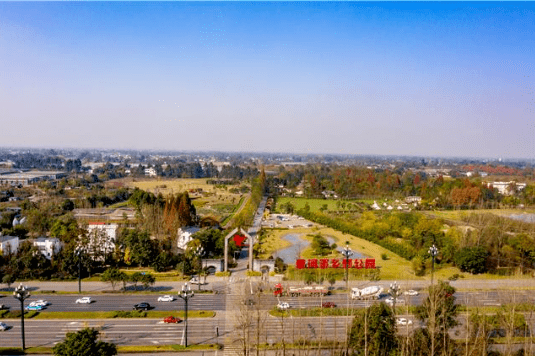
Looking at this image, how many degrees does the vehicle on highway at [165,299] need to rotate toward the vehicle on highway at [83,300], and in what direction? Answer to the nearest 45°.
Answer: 0° — it already faces it

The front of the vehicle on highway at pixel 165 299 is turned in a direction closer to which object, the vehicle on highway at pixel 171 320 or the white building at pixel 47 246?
the white building

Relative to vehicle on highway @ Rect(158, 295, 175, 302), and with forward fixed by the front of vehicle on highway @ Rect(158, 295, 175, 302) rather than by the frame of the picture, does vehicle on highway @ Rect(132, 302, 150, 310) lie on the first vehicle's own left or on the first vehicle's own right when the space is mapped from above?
on the first vehicle's own left

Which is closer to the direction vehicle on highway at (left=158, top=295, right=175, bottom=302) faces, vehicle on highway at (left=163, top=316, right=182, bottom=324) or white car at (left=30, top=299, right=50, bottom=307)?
the white car

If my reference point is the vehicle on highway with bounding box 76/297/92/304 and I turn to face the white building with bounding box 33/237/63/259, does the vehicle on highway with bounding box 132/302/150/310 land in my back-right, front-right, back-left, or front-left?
back-right

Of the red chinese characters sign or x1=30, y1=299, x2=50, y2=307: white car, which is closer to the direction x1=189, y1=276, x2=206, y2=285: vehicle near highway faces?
the white car

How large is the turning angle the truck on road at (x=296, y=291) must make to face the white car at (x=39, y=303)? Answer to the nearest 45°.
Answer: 0° — it already faces it

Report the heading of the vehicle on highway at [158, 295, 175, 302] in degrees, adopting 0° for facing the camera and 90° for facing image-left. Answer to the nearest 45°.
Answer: approximately 90°

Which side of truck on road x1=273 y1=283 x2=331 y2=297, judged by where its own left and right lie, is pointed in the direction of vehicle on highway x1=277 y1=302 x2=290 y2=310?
left

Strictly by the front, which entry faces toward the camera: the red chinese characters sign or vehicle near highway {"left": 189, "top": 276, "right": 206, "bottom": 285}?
the red chinese characters sign

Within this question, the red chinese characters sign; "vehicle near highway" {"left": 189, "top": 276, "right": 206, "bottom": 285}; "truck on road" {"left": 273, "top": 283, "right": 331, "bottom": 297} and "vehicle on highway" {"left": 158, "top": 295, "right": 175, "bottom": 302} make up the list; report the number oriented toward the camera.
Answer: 1

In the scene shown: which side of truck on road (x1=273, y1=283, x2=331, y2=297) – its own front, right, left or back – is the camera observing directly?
left

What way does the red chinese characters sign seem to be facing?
toward the camera

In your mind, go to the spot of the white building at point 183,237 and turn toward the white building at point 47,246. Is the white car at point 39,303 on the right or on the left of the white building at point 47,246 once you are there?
left

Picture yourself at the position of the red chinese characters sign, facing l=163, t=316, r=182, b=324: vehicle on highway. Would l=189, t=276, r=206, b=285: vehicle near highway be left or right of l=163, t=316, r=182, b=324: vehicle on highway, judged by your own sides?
right

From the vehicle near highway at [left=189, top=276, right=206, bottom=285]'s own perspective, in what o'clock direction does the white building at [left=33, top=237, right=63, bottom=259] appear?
The white building is roughly at 1 o'clock from the vehicle near highway.

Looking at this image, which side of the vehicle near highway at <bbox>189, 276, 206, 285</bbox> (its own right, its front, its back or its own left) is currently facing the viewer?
left

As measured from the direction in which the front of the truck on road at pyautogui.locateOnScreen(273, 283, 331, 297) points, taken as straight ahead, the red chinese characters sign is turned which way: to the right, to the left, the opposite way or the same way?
to the left

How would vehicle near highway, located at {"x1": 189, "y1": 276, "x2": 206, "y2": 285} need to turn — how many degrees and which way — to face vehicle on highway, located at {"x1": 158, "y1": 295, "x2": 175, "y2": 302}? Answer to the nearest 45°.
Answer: approximately 45° to its left

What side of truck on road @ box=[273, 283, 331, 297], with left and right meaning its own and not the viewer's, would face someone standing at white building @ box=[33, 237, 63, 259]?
front

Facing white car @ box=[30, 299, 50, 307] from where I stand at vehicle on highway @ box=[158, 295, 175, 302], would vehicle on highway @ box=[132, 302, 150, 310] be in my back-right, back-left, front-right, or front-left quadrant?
front-left
